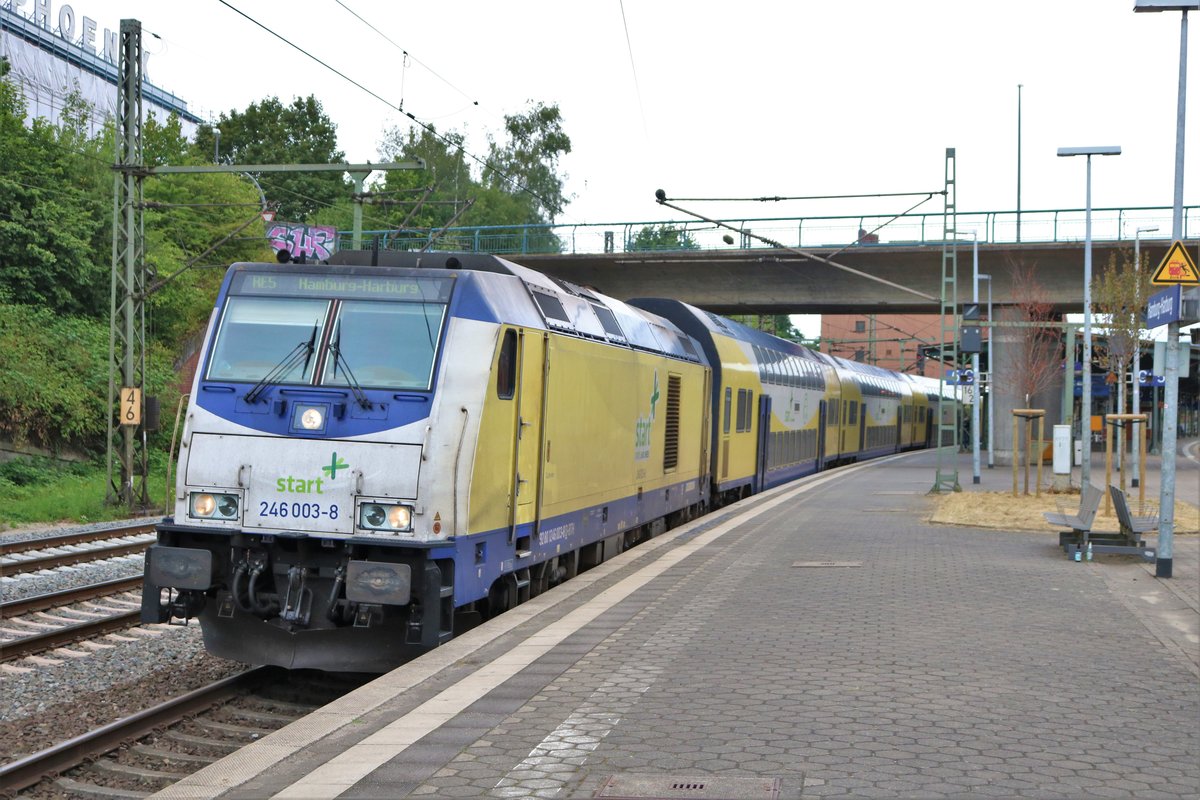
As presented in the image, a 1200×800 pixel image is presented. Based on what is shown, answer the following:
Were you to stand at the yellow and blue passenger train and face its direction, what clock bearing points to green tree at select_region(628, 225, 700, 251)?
The green tree is roughly at 5 o'clock from the yellow and blue passenger train.

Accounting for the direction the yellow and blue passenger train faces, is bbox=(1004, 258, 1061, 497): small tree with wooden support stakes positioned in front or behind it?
behind

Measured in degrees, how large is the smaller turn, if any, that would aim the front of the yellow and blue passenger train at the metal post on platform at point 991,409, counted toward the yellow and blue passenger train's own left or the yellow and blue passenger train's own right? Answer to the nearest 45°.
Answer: approximately 180°

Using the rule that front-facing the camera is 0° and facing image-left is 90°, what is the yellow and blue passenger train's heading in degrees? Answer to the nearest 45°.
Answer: approximately 45°

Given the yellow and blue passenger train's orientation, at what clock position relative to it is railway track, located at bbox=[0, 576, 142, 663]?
The railway track is roughly at 1 o'clock from the yellow and blue passenger train.

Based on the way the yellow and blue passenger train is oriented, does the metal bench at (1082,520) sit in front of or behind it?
behind

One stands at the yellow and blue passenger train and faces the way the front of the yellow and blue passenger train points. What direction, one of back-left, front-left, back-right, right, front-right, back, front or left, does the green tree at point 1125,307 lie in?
back

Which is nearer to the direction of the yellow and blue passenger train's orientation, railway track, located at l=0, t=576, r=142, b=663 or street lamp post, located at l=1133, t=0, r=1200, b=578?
the railway track

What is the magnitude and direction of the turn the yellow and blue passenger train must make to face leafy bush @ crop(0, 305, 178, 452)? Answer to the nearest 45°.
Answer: approximately 90° to its right
